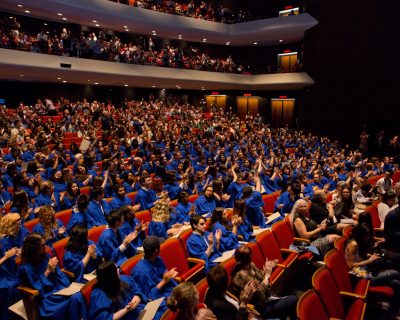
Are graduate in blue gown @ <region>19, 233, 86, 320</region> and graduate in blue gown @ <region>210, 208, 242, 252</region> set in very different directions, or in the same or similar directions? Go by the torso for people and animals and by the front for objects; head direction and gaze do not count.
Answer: same or similar directions

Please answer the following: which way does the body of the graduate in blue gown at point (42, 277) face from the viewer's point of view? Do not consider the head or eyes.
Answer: to the viewer's right

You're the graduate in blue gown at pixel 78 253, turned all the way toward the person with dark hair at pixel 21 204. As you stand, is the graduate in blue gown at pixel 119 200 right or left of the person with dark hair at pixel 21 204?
right

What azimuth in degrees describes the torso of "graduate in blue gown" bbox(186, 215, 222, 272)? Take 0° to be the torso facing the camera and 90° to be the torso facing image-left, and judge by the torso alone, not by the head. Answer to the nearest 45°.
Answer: approximately 315°

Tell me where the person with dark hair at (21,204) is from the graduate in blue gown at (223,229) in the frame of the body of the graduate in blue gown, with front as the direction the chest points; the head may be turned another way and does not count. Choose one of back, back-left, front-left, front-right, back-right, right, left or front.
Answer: back

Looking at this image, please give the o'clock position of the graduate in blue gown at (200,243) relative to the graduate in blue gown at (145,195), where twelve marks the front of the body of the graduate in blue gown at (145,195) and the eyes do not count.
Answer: the graduate in blue gown at (200,243) is roughly at 1 o'clock from the graduate in blue gown at (145,195).
